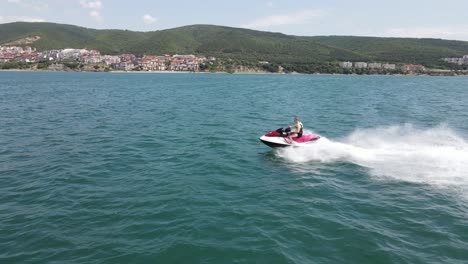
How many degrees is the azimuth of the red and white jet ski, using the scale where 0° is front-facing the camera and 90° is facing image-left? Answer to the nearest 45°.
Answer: approximately 90°
